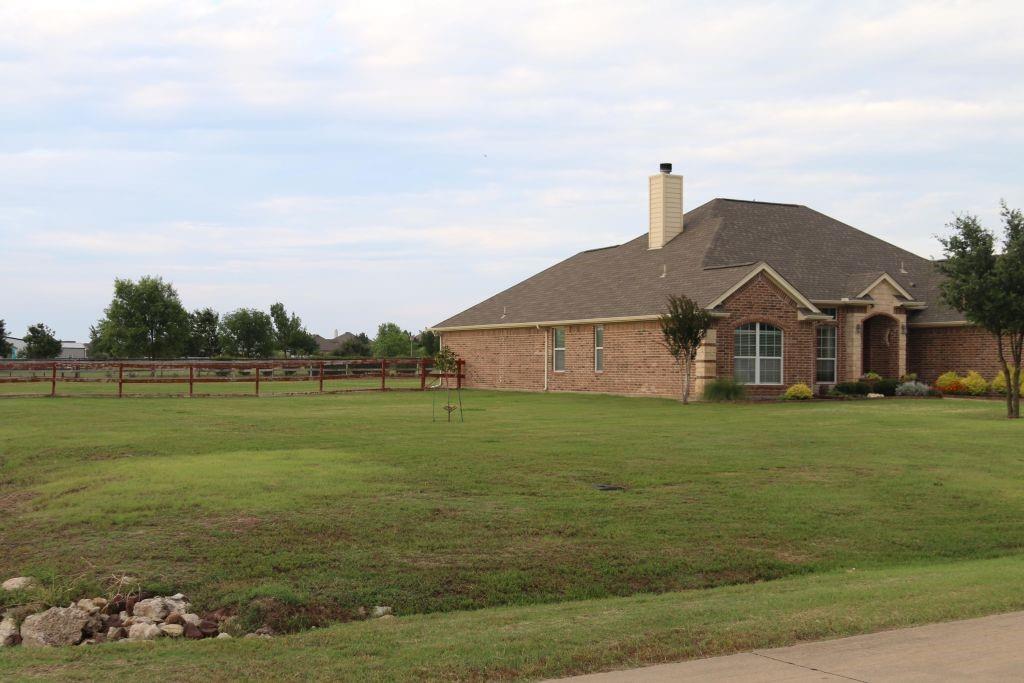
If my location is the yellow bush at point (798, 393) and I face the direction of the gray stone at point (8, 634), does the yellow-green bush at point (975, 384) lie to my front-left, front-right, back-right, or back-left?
back-left

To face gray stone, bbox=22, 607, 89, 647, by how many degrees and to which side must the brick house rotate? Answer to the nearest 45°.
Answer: approximately 45° to its right

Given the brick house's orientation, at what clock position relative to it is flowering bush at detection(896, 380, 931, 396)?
The flowering bush is roughly at 11 o'clock from the brick house.

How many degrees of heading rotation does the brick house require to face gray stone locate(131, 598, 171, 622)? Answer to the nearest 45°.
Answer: approximately 45° to its right

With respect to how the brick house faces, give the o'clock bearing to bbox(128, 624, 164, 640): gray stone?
The gray stone is roughly at 2 o'clock from the brick house.

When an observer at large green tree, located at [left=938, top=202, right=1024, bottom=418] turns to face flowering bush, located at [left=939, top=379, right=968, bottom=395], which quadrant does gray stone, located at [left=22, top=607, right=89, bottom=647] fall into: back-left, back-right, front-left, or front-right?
back-left

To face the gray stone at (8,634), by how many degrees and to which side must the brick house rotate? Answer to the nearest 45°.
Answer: approximately 45° to its right

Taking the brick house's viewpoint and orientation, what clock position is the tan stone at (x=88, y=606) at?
The tan stone is roughly at 2 o'clock from the brick house.

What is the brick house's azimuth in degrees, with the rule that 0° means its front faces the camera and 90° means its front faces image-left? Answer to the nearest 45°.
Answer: approximately 315°
